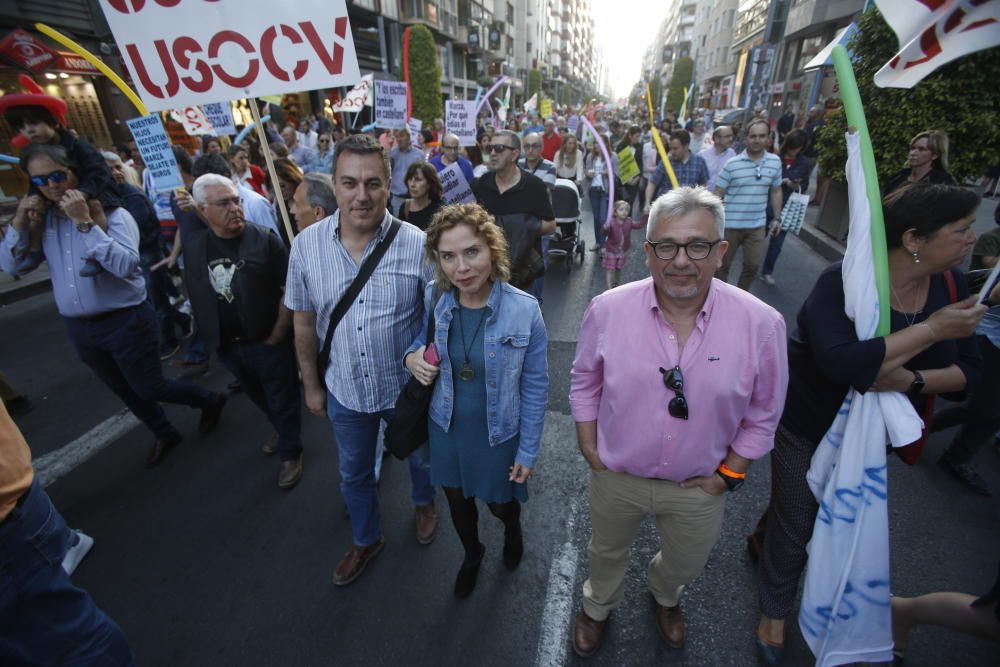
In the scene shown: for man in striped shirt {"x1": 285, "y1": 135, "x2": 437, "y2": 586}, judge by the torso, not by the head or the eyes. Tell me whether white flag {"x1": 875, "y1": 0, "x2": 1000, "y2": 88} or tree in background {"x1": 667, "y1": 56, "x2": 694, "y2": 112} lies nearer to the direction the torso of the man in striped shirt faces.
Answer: the white flag

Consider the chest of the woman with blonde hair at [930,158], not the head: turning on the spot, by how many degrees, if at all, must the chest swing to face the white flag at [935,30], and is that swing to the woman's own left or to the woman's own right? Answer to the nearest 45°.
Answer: approximately 45° to the woman's own left

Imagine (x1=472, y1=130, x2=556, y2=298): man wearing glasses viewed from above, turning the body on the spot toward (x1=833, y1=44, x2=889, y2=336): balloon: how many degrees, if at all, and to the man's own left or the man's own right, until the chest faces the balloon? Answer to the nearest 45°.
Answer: approximately 90° to the man's own left

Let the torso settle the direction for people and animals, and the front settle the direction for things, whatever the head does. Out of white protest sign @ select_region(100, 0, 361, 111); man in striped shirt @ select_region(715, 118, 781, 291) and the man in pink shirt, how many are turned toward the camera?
3

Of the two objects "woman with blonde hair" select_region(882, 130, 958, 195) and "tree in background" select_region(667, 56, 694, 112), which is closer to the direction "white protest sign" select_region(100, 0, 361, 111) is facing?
the woman with blonde hair

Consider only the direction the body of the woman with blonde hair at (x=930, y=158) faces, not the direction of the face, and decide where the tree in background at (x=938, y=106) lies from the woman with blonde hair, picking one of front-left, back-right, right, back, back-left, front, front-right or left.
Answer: back-right

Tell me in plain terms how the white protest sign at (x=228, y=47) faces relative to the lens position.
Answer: facing the viewer
